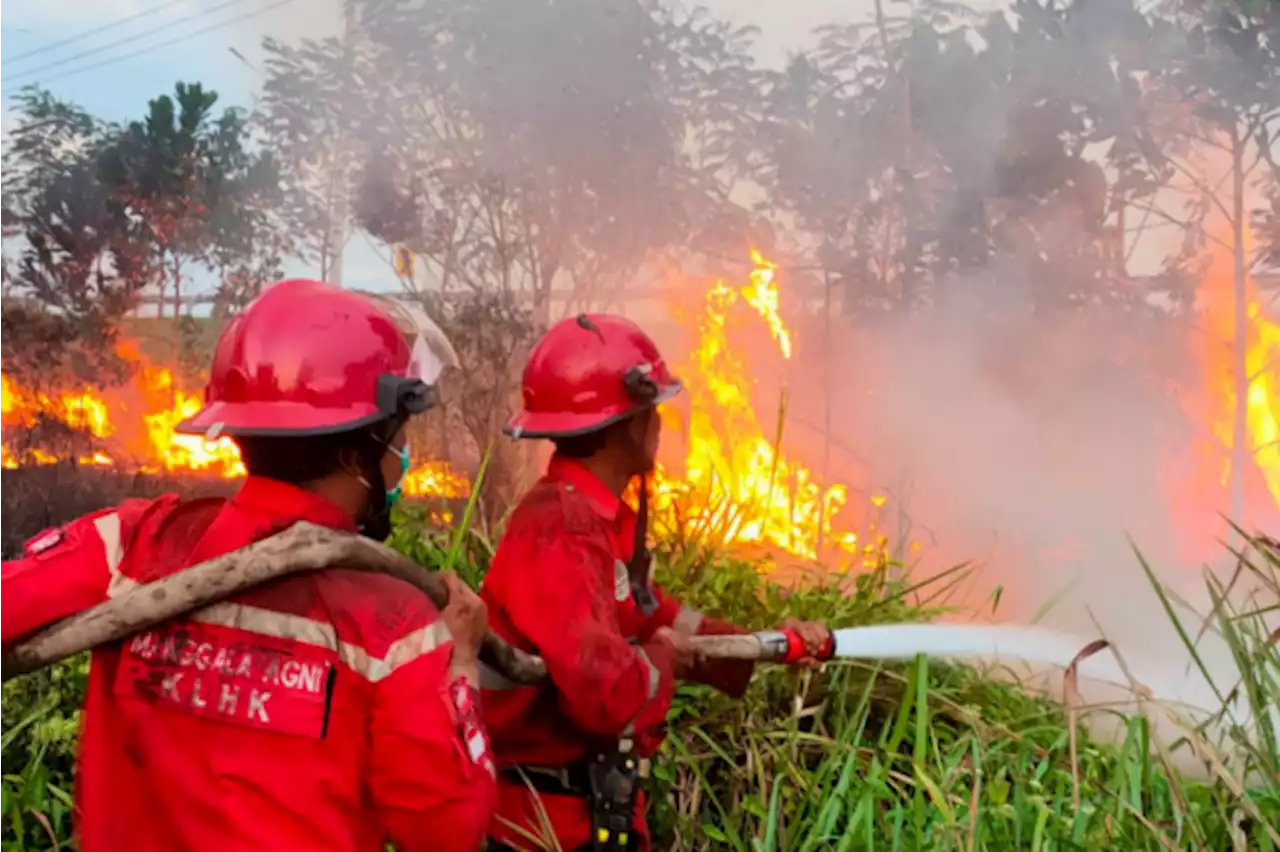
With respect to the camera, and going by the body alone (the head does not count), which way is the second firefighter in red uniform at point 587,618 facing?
to the viewer's right

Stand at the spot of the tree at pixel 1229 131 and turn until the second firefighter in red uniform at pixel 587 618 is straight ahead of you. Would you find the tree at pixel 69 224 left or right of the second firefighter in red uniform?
right

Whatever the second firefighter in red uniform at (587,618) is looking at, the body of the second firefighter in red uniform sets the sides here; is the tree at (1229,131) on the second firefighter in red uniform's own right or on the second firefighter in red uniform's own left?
on the second firefighter in red uniform's own left

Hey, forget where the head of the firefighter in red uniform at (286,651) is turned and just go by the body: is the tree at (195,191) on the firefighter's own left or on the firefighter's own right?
on the firefighter's own left

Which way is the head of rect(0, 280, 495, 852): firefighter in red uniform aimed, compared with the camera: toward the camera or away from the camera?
away from the camera

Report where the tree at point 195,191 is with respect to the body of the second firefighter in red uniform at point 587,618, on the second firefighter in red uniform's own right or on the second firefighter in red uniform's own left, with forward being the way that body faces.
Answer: on the second firefighter in red uniform's own left

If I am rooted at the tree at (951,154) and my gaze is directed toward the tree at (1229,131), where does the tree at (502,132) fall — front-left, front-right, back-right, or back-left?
back-right

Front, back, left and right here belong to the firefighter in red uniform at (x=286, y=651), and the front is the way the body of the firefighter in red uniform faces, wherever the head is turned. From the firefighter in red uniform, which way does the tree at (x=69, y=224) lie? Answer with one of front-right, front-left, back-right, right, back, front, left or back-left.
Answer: front-left

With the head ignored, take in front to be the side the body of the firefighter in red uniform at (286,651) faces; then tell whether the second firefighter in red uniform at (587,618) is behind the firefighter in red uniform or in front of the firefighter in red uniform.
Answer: in front

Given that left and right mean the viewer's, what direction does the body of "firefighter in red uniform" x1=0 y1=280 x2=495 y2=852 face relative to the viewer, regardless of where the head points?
facing away from the viewer and to the right of the viewer

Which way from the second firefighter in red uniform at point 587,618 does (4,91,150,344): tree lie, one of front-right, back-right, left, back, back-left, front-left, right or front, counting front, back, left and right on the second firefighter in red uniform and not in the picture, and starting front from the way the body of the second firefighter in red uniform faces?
back-left

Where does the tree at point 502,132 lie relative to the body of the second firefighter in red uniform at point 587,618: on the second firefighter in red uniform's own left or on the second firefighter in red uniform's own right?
on the second firefighter in red uniform's own left

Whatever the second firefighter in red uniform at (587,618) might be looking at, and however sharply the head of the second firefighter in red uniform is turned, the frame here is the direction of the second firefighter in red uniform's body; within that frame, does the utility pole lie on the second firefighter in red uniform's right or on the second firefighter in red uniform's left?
on the second firefighter in red uniform's left

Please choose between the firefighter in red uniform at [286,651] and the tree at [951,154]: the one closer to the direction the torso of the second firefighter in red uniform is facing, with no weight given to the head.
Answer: the tree

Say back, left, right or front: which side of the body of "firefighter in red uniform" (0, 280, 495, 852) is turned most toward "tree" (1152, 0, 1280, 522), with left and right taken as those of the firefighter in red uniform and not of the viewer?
front

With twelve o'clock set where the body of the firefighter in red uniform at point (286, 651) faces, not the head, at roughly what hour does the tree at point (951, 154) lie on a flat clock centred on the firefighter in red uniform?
The tree is roughly at 12 o'clock from the firefighter in red uniform.
